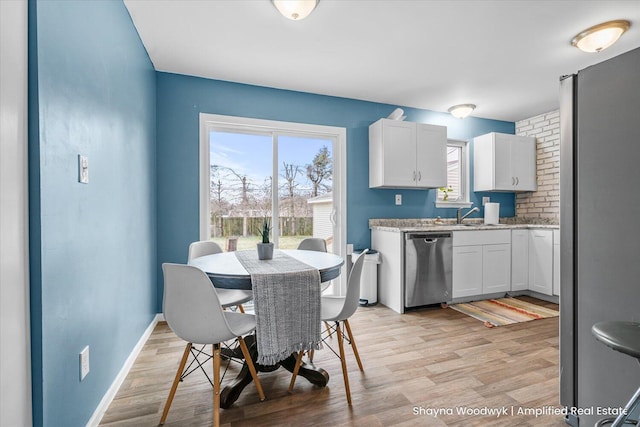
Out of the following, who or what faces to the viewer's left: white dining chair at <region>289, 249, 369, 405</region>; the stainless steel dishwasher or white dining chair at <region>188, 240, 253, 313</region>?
white dining chair at <region>289, 249, 369, 405</region>

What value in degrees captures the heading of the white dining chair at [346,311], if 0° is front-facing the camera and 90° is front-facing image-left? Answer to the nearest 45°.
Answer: approximately 90°

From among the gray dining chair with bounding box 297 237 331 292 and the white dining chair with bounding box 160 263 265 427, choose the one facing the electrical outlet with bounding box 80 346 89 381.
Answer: the gray dining chair with bounding box 297 237 331 292

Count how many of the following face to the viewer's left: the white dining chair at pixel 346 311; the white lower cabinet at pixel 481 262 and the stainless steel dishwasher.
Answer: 1

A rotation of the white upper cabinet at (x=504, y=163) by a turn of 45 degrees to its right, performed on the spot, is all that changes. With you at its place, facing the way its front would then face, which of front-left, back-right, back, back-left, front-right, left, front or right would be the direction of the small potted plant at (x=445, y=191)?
front-right

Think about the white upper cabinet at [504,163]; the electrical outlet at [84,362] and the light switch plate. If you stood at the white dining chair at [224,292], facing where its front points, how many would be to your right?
2

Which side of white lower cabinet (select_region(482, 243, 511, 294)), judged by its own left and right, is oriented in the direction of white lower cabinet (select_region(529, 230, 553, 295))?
left

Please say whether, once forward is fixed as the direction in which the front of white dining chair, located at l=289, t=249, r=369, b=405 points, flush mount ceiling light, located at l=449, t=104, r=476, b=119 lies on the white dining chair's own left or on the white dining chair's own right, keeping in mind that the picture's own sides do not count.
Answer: on the white dining chair's own right

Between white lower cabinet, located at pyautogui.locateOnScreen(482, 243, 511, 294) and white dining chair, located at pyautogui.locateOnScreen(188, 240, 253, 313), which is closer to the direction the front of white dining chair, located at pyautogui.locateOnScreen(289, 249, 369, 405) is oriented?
the white dining chair

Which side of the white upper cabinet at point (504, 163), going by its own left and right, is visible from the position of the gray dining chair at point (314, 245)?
right

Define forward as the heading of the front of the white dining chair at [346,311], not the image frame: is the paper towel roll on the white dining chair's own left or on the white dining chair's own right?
on the white dining chair's own right
